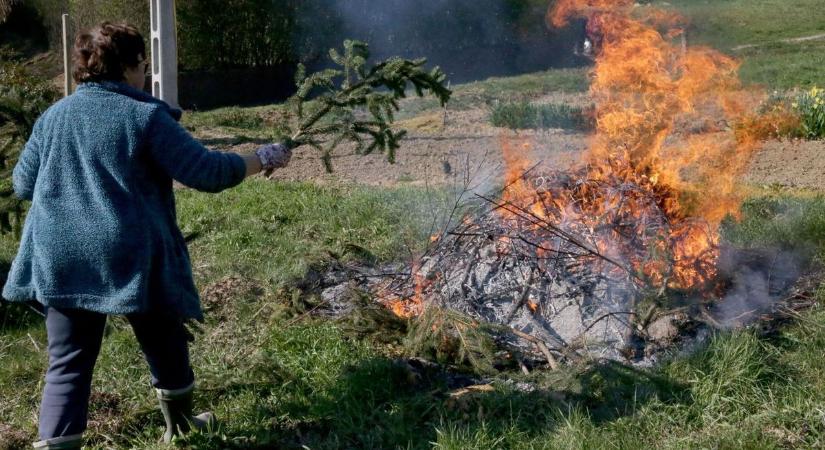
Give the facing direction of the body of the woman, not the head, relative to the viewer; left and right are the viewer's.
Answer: facing away from the viewer and to the right of the viewer

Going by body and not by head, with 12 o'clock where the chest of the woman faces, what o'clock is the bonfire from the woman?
The bonfire is roughly at 1 o'clock from the woman.

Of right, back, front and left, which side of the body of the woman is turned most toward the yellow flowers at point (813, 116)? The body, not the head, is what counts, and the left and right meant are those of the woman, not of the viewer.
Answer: front

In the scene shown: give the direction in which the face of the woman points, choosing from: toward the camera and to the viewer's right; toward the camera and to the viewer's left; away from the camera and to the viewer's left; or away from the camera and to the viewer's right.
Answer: away from the camera and to the viewer's right

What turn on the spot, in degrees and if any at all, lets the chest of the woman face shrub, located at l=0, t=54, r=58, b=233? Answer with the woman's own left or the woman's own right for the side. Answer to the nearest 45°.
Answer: approximately 45° to the woman's own left

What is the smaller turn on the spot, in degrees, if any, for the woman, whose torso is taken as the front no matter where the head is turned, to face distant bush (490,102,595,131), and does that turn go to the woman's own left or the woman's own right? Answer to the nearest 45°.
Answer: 0° — they already face it

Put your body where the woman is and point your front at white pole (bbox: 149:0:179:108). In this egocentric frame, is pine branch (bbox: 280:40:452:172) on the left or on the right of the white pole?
right

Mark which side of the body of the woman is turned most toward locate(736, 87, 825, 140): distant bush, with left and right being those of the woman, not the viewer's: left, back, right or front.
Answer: front

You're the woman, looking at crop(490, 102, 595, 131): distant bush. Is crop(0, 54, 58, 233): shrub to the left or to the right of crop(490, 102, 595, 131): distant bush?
left

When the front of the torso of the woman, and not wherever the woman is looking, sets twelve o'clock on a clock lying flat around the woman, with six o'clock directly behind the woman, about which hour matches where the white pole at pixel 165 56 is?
The white pole is roughly at 11 o'clock from the woman.
